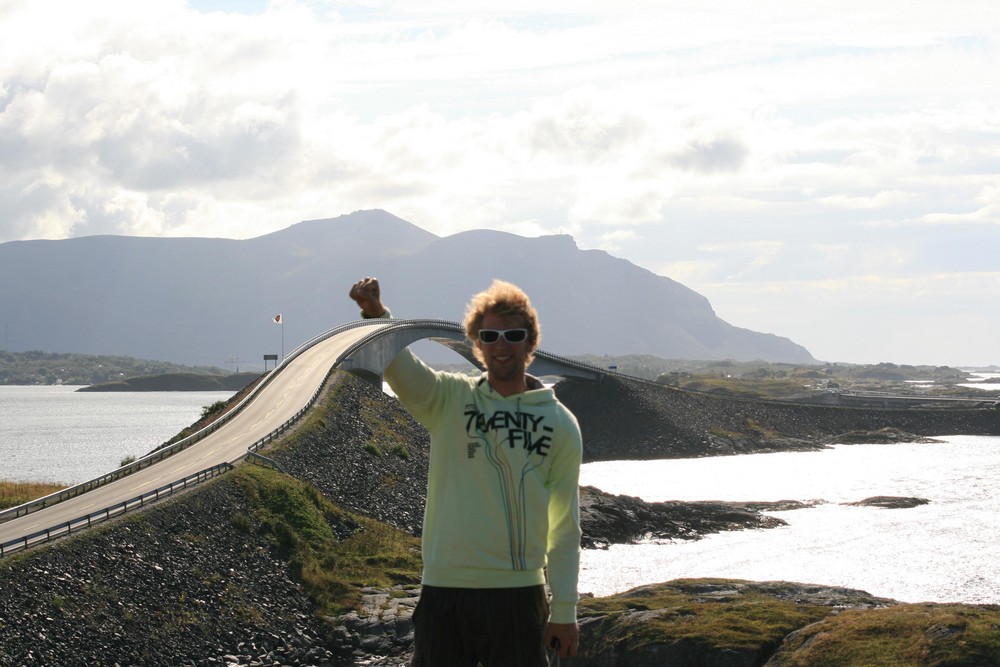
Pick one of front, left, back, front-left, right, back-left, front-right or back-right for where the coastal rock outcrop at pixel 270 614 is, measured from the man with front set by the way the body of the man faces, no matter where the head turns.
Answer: back

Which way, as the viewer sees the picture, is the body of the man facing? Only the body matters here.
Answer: toward the camera

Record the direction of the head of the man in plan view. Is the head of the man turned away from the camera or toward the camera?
toward the camera
